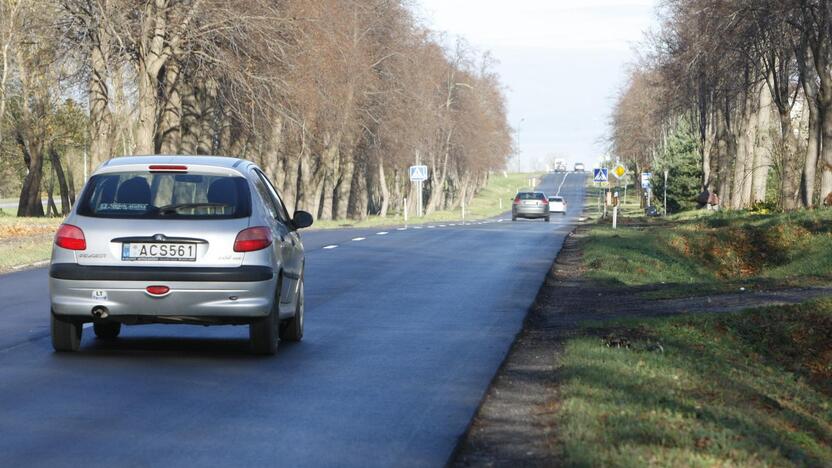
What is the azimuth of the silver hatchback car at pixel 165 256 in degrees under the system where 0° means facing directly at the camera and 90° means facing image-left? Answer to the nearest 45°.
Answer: approximately 180°
